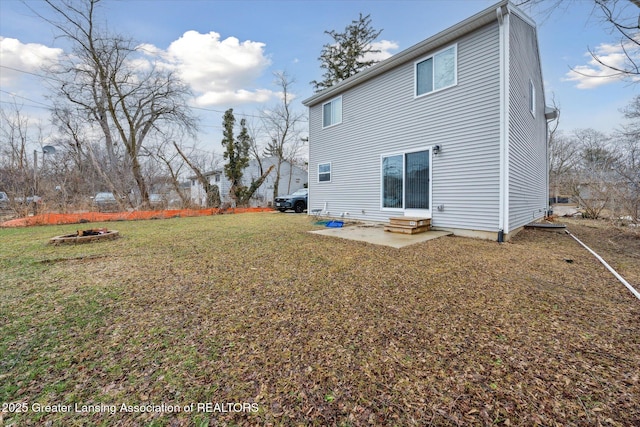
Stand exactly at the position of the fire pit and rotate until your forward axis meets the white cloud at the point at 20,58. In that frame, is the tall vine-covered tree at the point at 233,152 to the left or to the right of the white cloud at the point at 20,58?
right

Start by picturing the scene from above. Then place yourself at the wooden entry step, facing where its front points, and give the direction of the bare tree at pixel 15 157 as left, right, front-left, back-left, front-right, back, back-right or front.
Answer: front-right

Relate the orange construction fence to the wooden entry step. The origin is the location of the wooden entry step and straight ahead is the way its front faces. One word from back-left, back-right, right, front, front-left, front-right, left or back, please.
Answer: front-right

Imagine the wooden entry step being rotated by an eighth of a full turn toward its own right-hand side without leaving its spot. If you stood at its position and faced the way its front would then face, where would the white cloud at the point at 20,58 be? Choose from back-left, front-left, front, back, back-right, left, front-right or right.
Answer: front

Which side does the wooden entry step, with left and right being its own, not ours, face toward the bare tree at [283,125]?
right

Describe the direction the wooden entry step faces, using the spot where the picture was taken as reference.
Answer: facing the viewer and to the left of the viewer

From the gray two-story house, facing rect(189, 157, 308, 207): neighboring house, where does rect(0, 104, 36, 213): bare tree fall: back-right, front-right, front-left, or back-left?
front-left
